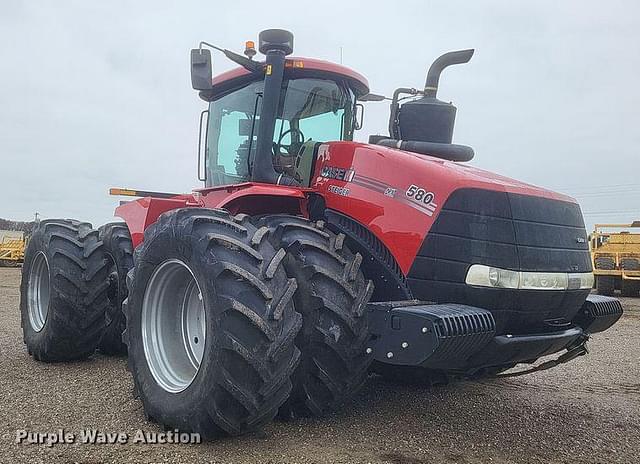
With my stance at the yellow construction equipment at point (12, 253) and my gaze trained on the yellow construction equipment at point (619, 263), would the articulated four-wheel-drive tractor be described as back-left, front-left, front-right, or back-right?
front-right

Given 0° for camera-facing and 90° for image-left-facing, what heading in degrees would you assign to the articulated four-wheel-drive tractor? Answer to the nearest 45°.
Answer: approximately 315°

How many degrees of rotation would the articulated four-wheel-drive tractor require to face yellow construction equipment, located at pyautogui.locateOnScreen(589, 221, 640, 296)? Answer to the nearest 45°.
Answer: approximately 90° to its left

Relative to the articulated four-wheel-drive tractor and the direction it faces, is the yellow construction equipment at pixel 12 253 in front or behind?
behind
